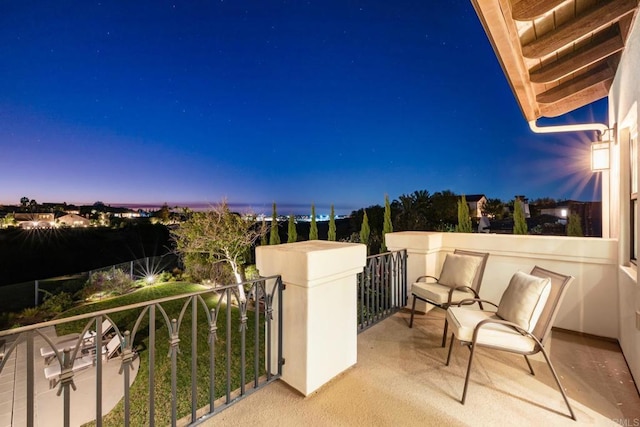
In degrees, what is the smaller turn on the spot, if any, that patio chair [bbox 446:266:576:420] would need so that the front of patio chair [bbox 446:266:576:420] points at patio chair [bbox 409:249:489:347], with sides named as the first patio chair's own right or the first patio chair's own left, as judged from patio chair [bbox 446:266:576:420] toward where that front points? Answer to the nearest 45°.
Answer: approximately 45° to the first patio chair's own right

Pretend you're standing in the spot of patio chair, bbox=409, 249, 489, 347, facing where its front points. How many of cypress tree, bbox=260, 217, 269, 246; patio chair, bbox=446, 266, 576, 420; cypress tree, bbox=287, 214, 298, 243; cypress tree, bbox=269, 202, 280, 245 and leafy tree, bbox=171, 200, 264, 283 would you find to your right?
4

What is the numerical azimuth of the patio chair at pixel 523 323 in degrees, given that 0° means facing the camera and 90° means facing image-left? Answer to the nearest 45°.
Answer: approximately 90°

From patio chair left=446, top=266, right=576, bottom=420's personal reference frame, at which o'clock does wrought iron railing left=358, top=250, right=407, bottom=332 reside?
The wrought iron railing is roughly at 1 o'clock from the patio chair.

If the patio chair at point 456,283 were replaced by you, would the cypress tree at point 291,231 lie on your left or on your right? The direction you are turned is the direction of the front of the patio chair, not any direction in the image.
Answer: on your right

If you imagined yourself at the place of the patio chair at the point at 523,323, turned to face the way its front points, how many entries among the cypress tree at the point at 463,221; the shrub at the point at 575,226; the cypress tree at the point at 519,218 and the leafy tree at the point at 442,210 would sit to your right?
4

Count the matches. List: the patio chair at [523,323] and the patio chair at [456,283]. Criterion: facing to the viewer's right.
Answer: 0

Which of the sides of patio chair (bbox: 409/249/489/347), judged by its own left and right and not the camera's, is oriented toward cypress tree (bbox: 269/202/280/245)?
right

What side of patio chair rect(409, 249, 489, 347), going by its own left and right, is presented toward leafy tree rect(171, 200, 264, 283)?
right

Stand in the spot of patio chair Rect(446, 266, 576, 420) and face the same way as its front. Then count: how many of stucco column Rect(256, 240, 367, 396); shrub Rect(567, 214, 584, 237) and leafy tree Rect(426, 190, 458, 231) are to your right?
2

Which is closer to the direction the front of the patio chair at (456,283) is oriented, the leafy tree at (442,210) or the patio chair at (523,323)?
the patio chair

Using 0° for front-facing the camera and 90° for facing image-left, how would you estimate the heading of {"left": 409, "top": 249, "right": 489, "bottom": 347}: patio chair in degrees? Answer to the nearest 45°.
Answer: approximately 45°
